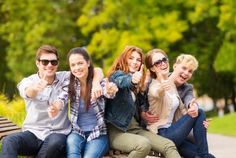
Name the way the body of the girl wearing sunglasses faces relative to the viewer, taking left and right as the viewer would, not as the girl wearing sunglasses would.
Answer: facing the viewer and to the right of the viewer

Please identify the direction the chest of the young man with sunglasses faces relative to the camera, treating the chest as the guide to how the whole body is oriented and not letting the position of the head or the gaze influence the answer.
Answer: toward the camera

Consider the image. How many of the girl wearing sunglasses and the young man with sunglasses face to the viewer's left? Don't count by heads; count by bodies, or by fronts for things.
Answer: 0

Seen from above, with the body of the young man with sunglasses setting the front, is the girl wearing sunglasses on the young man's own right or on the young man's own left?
on the young man's own left

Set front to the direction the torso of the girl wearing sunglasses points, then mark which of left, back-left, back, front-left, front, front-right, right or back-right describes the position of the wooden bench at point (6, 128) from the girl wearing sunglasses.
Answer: back-right

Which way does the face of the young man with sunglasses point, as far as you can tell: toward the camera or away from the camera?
toward the camera
